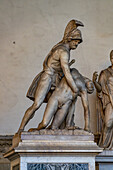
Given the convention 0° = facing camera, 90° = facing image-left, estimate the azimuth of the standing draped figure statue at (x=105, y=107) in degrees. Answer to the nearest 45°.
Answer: approximately 0°
